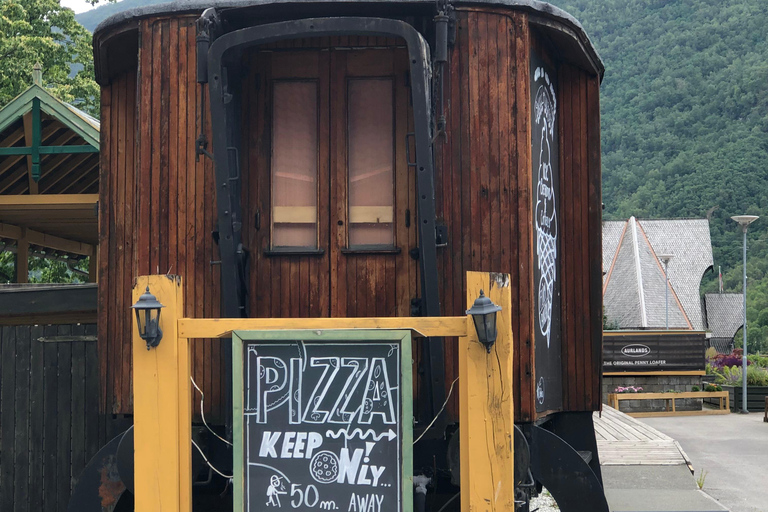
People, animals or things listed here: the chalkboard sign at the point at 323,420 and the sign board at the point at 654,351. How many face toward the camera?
2

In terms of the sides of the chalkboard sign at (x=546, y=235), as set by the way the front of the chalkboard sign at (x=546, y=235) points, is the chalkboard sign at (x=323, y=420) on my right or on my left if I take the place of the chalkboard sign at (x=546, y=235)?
on my right

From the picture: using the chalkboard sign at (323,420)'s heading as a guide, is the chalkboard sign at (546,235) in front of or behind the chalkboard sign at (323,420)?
behind

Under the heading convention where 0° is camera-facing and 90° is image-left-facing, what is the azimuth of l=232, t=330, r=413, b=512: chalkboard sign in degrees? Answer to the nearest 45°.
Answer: approximately 0°

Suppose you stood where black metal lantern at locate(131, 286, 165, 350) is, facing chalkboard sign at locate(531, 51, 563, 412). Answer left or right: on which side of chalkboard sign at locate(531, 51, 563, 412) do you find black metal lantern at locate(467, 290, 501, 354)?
right

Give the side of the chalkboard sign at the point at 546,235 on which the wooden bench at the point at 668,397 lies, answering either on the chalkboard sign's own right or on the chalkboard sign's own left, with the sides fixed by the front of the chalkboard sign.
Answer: on the chalkboard sign's own left

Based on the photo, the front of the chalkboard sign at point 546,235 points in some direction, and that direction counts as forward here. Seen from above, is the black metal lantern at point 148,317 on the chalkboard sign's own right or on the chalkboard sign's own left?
on the chalkboard sign's own right

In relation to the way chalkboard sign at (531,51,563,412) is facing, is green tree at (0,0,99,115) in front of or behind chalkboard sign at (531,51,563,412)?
behind

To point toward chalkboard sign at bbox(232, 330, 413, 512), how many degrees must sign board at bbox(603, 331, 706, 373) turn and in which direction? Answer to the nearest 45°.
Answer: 0° — it already faces it

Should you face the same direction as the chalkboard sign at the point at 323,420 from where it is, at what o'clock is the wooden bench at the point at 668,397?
The wooden bench is roughly at 7 o'clock from the chalkboard sign.

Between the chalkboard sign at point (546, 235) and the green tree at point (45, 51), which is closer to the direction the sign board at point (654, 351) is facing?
the chalkboard sign

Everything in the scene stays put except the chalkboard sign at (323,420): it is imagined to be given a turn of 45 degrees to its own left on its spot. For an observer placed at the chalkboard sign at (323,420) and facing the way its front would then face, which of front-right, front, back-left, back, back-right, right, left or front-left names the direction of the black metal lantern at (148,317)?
back-right
